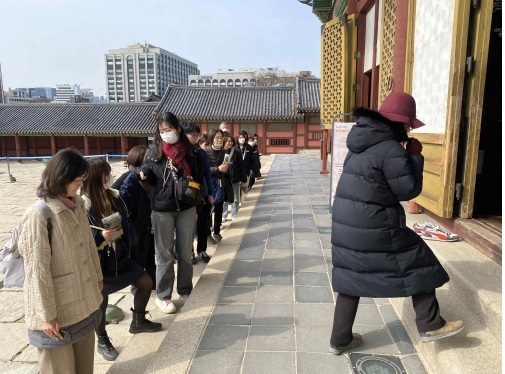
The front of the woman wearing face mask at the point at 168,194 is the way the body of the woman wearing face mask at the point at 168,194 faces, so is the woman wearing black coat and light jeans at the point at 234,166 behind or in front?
behind

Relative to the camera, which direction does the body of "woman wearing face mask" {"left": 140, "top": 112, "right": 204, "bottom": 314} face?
toward the camera

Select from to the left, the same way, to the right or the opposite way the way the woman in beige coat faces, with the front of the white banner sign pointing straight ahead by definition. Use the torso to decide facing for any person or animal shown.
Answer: to the left

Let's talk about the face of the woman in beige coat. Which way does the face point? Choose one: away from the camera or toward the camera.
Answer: toward the camera

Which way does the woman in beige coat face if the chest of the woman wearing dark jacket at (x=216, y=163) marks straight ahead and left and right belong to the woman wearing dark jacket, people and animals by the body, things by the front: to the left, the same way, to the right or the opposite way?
the same way

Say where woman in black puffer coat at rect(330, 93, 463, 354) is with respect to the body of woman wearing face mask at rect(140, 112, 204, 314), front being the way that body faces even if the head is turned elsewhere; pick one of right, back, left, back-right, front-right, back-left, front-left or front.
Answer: front-left

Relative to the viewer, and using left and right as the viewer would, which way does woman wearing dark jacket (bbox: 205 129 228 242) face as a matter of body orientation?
facing the viewer and to the right of the viewer

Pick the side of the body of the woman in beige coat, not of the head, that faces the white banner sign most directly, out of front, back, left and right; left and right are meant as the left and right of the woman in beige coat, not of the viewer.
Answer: left

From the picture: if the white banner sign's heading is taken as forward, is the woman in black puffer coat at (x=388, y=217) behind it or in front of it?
in front

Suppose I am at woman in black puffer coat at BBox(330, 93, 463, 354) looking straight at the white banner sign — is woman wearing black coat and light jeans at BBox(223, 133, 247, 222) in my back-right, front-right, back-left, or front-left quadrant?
front-left

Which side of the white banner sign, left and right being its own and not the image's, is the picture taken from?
front

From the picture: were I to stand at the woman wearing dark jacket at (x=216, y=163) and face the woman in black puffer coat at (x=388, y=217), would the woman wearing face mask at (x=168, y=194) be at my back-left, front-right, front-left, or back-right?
front-right

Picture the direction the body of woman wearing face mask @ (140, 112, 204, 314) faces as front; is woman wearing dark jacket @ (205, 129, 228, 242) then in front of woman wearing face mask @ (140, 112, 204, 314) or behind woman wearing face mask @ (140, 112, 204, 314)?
behind

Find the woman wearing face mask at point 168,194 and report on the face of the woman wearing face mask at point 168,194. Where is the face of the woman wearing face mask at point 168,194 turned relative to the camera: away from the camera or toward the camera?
toward the camera

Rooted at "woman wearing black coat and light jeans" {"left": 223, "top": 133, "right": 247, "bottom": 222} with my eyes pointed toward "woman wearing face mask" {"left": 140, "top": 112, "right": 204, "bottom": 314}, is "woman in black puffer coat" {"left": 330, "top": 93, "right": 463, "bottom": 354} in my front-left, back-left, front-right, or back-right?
front-left

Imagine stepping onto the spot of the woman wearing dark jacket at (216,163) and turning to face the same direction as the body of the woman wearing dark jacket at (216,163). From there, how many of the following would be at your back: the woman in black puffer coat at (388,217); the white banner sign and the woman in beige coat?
0

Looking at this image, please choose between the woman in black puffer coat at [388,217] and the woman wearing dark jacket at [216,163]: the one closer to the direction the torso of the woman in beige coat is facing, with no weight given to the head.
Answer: the woman in black puffer coat

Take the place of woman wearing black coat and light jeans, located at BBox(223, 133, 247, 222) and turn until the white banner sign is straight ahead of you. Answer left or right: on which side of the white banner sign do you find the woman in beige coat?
right
